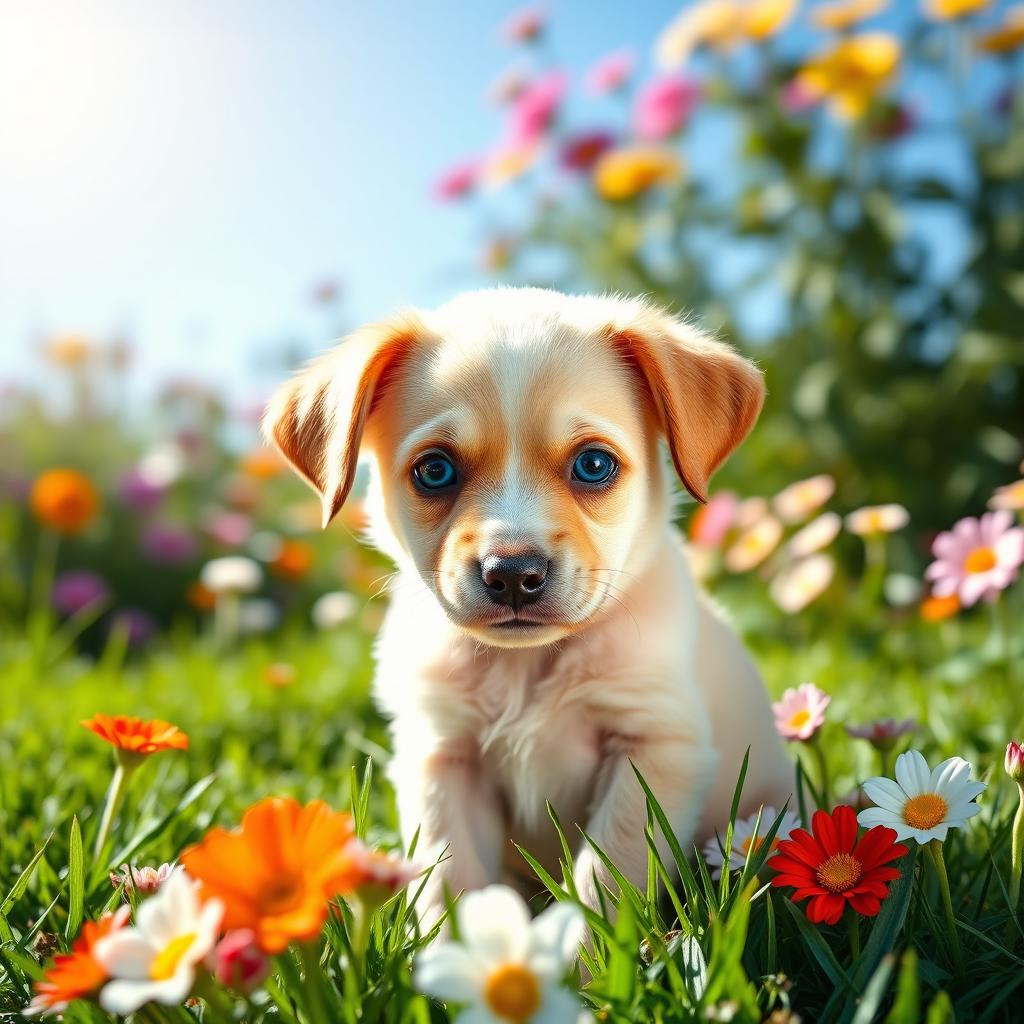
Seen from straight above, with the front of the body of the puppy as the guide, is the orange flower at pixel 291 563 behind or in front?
behind

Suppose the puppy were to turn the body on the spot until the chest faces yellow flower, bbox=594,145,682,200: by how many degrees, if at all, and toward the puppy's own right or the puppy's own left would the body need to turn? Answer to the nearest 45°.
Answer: approximately 180°

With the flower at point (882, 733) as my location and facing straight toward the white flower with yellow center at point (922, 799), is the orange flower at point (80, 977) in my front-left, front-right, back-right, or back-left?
front-right

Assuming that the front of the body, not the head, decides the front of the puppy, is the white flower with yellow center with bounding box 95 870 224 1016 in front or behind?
in front

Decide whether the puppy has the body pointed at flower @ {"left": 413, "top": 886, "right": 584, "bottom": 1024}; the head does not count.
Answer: yes

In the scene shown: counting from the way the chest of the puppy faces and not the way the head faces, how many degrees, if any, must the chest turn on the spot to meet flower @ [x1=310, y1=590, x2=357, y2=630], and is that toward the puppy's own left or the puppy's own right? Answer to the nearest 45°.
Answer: approximately 180°

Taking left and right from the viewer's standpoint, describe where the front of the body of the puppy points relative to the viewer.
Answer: facing the viewer

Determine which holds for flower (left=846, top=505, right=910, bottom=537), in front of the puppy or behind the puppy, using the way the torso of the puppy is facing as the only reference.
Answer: behind
